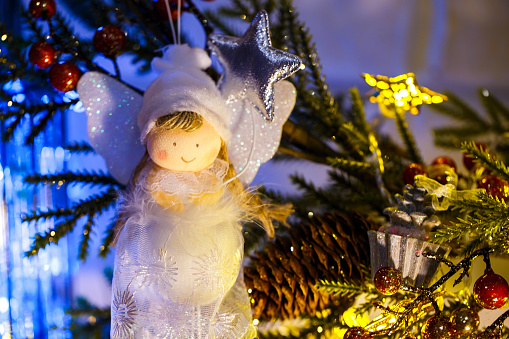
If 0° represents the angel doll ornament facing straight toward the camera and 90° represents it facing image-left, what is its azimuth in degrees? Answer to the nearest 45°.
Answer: approximately 0°
